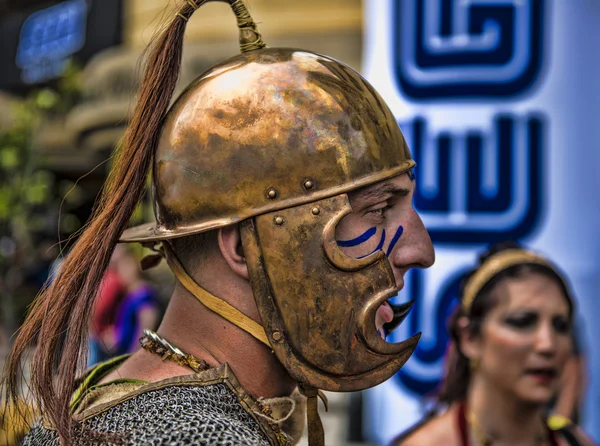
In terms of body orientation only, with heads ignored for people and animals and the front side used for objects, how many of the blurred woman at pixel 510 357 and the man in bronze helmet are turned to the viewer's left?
0

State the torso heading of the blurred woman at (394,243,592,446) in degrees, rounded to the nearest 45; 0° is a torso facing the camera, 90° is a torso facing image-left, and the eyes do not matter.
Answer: approximately 315°

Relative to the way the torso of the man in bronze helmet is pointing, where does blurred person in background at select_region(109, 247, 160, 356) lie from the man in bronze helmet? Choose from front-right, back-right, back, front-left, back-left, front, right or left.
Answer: left

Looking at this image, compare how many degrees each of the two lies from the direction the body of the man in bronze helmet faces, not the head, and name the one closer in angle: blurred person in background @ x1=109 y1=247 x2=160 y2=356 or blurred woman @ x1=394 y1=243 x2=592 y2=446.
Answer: the blurred woman

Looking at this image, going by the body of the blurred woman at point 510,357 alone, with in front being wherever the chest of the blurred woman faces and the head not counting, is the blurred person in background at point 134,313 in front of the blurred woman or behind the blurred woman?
behind

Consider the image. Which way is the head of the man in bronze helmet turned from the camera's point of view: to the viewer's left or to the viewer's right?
to the viewer's right

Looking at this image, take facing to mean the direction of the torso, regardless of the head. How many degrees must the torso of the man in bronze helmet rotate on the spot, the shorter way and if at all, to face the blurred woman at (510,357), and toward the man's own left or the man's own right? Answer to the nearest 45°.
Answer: approximately 45° to the man's own left

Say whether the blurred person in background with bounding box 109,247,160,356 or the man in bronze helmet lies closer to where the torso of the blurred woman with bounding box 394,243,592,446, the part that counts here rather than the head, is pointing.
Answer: the man in bronze helmet

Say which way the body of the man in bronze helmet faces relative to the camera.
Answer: to the viewer's right

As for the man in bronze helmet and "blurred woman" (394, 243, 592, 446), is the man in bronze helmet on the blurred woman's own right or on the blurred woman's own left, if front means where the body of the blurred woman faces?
on the blurred woman's own right
